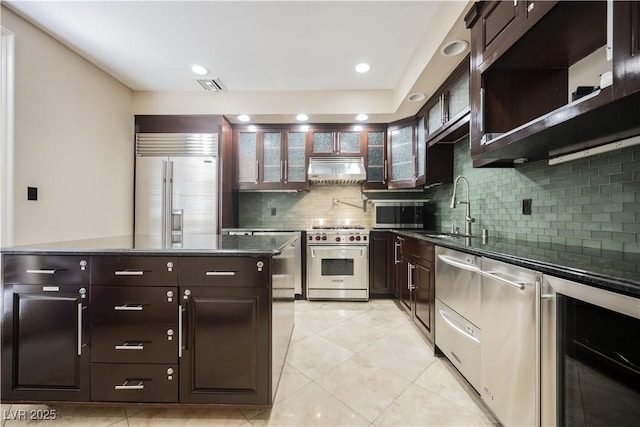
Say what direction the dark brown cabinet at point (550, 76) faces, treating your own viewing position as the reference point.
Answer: facing the viewer and to the left of the viewer

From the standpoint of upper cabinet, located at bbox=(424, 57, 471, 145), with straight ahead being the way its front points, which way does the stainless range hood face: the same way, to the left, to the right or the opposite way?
to the left

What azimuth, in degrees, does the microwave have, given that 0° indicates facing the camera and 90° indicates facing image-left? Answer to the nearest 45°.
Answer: approximately 0°

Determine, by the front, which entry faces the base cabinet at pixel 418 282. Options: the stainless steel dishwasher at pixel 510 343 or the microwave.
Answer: the microwave

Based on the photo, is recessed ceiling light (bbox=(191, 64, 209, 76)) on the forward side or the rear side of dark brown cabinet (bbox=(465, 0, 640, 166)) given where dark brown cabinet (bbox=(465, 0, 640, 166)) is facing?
on the forward side

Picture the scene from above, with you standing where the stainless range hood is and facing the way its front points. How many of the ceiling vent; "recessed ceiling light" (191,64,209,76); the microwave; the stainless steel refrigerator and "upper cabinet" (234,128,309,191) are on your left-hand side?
1

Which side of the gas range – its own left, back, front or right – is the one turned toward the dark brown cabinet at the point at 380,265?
left

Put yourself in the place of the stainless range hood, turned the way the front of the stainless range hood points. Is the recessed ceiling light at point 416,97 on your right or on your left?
on your left

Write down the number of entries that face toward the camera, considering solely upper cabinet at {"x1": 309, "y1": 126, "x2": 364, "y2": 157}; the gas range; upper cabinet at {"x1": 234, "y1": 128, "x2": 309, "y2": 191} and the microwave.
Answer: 4

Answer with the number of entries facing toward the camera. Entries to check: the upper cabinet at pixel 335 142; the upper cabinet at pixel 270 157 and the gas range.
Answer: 3

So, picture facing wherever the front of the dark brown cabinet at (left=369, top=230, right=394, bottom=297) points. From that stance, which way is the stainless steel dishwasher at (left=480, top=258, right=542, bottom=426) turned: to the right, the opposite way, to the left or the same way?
to the right

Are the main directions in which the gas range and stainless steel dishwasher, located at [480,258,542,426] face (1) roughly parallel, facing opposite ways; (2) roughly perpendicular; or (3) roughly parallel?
roughly perpendicular

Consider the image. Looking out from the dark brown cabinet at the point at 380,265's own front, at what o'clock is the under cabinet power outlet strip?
The under cabinet power outlet strip is roughly at 11 o'clock from the dark brown cabinet.

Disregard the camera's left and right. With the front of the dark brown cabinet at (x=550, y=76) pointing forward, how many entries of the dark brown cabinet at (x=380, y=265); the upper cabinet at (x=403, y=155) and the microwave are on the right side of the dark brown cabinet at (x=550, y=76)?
3

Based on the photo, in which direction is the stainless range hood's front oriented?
toward the camera

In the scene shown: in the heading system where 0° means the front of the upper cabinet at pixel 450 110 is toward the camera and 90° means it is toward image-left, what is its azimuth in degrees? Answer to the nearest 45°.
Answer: approximately 45°
